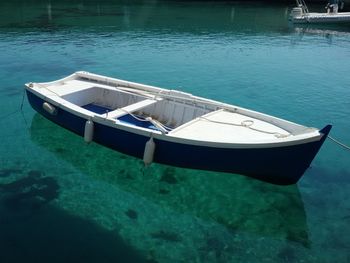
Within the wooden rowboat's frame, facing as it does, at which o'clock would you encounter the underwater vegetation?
The underwater vegetation is roughly at 4 o'clock from the wooden rowboat.

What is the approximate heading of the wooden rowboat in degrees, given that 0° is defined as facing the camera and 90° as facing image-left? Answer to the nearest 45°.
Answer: approximately 315°
